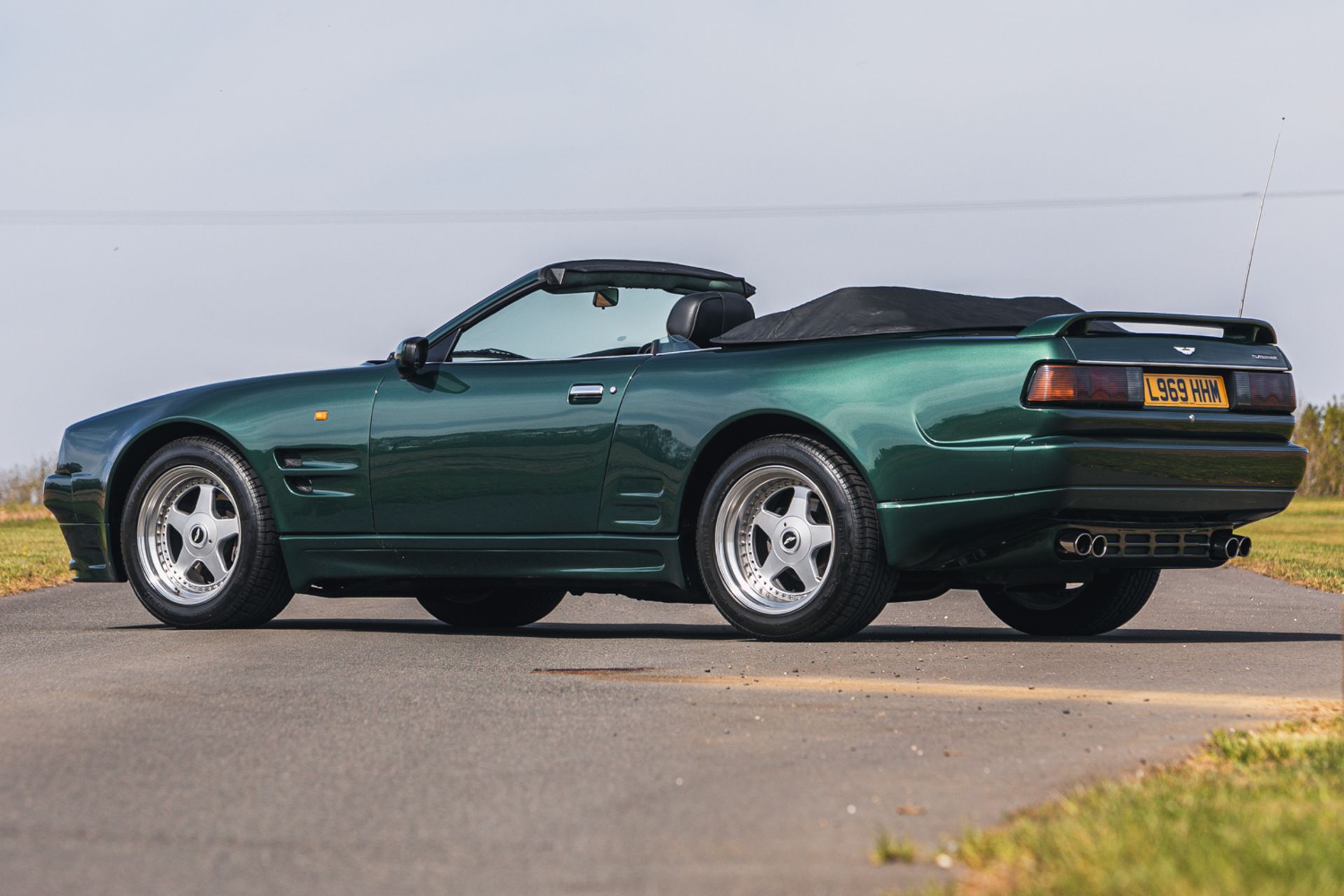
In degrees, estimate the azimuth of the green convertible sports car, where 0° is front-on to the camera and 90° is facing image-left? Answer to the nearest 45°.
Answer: approximately 135°
